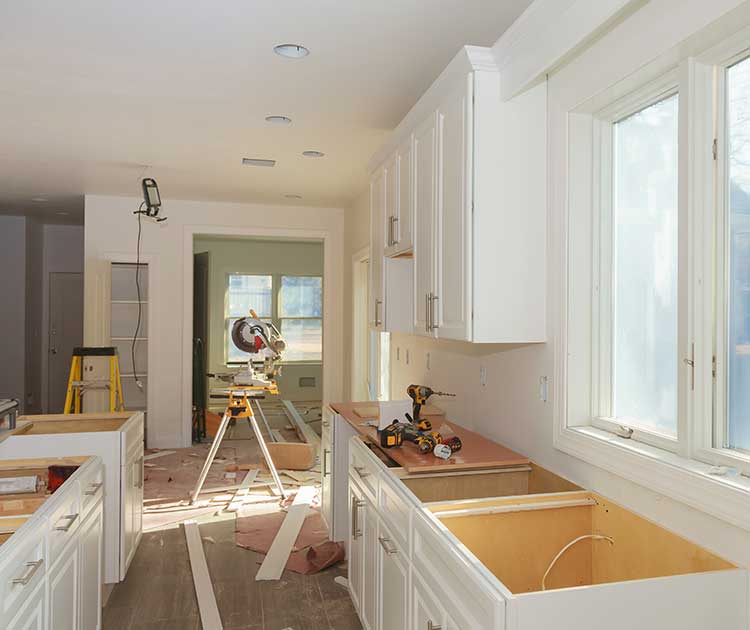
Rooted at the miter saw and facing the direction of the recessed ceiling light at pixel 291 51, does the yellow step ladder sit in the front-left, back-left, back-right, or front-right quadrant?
back-right

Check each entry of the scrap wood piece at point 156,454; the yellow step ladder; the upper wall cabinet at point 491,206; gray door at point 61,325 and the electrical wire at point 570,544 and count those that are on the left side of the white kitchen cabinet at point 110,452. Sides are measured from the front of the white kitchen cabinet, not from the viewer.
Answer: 3

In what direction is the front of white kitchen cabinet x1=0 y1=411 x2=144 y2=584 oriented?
to the viewer's right

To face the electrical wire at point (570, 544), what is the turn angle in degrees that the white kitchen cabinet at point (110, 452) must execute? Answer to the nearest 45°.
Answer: approximately 45° to its right

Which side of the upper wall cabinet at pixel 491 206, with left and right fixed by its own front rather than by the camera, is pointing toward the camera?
left

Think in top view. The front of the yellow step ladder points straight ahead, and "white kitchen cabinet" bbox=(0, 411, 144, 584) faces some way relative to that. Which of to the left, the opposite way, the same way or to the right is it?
to the left

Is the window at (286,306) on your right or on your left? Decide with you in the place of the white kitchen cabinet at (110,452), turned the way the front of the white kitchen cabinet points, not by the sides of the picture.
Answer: on your left

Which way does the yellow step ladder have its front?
toward the camera

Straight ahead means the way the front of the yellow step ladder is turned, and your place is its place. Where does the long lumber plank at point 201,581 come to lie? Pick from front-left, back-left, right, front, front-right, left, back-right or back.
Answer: front

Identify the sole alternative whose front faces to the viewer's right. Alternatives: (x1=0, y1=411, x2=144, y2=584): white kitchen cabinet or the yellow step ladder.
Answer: the white kitchen cabinet

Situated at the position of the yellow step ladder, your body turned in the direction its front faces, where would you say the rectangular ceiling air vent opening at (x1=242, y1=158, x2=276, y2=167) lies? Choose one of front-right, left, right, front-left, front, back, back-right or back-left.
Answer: front-left
